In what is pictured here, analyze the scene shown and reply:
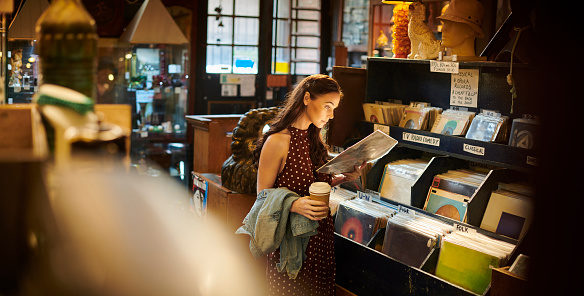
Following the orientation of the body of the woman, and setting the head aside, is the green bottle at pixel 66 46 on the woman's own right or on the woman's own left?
on the woman's own right

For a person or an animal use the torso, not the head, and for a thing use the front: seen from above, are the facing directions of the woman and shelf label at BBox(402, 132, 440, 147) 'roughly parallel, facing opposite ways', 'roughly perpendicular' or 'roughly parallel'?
roughly perpendicular

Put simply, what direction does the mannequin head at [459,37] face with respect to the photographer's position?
facing the viewer and to the left of the viewer

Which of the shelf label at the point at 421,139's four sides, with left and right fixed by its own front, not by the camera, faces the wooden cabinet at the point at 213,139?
right

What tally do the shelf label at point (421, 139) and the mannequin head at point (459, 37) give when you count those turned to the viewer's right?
0

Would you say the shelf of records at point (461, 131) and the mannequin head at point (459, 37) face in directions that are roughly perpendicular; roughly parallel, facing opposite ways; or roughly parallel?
roughly parallel

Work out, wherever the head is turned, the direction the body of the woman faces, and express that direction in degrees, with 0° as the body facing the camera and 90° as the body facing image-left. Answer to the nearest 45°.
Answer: approximately 315°
